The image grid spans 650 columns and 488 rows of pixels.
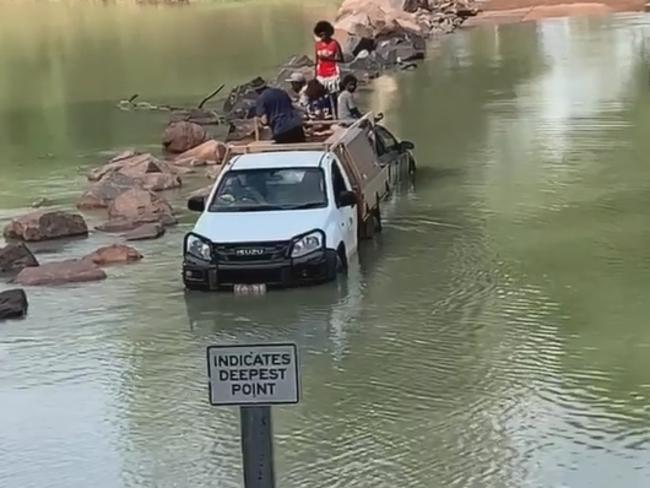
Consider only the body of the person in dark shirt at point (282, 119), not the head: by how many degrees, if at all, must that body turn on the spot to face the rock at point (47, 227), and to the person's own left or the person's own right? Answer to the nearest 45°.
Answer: approximately 45° to the person's own left

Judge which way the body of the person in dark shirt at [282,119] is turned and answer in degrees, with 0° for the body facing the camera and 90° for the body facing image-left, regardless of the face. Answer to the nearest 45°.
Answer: approximately 135°

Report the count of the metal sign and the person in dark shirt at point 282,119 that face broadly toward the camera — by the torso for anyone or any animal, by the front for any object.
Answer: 1

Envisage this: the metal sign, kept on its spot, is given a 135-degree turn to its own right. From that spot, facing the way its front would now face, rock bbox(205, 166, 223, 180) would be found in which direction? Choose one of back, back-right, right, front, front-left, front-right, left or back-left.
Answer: front-right

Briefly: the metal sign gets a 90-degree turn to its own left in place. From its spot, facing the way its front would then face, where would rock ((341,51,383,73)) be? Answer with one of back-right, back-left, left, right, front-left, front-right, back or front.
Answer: left

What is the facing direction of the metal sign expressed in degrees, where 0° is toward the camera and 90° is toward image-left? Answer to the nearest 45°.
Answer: approximately 0°

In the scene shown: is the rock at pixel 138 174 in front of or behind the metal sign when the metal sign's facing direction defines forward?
behind

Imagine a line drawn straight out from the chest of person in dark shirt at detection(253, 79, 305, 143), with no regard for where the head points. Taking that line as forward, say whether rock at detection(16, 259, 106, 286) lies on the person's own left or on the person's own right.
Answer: on the person's own left

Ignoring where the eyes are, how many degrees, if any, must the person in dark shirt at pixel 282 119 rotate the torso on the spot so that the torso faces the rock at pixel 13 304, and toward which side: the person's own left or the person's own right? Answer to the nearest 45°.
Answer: approximately 90° to the person's own left

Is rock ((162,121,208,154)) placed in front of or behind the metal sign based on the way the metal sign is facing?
behind

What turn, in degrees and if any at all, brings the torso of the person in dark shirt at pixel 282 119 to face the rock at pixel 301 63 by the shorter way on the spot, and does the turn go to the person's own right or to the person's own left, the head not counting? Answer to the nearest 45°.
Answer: approximately 45° to the person's own right
